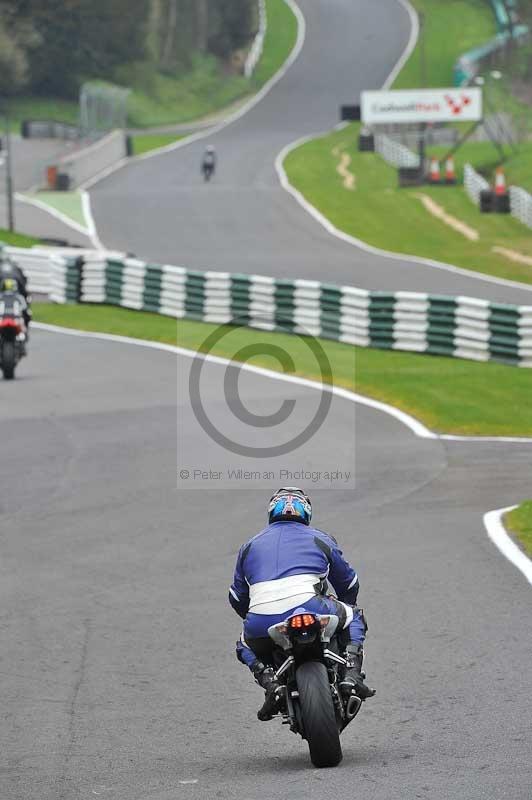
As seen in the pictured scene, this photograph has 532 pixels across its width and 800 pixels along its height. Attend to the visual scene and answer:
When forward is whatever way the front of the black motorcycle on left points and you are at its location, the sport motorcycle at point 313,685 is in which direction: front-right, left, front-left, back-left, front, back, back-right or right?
back

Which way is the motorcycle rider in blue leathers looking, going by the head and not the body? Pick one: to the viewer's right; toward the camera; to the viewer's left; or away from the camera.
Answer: away from the camera

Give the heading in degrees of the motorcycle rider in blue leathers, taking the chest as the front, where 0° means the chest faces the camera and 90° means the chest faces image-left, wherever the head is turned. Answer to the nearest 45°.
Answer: approximately 180°

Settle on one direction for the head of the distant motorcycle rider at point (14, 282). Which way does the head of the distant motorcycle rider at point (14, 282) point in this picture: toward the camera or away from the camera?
away from the camera

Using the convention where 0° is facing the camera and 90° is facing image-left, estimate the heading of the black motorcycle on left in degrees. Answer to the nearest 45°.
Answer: approximately 180°

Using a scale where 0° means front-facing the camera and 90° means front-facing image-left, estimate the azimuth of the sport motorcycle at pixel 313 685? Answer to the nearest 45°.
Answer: approximately 180°

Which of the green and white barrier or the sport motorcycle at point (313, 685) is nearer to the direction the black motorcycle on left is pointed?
the green and white barrier
